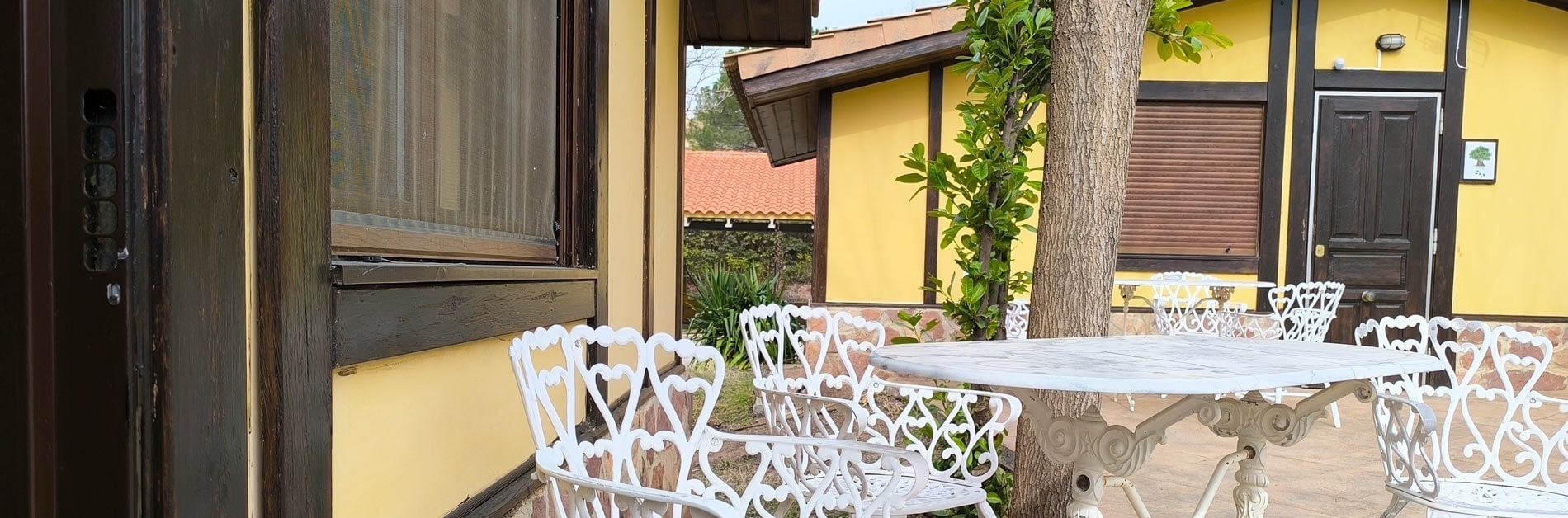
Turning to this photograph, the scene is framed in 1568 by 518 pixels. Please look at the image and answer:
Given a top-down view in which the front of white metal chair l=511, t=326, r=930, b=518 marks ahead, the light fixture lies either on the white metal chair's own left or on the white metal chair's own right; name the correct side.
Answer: on the white metal chair's own left

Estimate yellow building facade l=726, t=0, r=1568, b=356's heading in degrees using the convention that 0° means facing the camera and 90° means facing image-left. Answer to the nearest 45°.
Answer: approximately 0°

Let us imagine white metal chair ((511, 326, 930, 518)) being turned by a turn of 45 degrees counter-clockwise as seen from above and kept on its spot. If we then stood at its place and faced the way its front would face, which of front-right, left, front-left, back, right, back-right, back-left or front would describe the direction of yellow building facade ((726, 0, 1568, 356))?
front-left

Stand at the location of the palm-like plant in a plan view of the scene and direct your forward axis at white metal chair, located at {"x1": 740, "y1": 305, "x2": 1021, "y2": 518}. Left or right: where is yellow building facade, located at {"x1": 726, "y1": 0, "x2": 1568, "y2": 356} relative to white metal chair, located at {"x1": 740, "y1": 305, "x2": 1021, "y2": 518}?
left

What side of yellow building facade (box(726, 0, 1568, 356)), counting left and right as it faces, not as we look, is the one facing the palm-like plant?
right

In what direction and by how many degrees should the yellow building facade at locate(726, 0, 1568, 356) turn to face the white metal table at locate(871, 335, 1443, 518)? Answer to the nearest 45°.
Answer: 0° — it already faces it

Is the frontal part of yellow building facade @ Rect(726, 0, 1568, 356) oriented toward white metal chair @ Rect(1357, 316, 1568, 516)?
yes

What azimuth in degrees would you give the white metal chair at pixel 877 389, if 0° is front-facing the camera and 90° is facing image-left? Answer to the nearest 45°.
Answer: approximately 315°

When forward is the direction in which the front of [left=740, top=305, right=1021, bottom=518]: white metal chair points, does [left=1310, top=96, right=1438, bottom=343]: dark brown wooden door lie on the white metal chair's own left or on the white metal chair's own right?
on the white metal chair's own left
